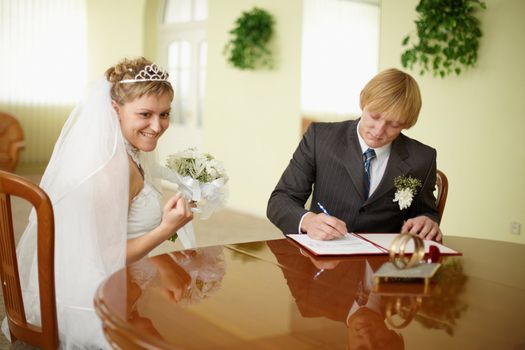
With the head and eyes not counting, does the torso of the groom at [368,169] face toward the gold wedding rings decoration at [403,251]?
yes

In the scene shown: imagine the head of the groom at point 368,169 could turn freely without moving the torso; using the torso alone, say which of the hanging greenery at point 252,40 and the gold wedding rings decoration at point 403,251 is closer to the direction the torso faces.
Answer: the gold wedding rings decoration

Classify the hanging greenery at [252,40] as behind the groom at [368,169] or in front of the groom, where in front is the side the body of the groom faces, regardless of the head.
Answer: behind

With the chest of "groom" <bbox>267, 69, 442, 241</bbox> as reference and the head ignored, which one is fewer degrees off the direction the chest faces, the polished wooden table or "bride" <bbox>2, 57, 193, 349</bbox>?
the polished wooden table

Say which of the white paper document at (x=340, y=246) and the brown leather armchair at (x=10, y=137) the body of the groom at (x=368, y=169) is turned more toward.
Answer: the white paper document

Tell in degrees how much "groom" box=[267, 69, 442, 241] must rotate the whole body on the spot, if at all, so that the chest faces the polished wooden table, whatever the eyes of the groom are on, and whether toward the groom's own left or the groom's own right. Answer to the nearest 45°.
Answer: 0° — they already face it
